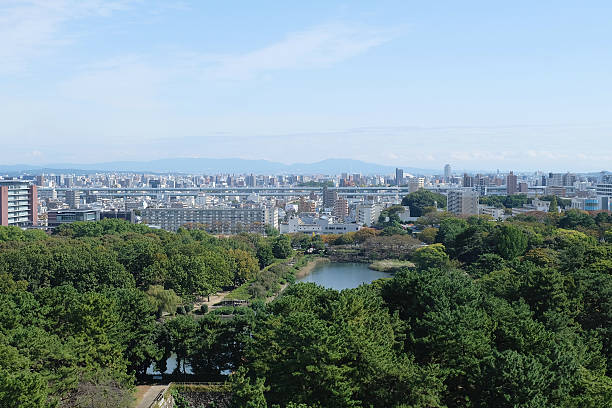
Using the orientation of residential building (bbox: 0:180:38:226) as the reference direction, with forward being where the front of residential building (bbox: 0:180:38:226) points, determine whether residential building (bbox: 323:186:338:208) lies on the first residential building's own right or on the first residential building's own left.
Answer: on the first residential building's own left

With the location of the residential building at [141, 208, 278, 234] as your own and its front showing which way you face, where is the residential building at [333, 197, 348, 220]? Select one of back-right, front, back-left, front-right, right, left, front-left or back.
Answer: back-left

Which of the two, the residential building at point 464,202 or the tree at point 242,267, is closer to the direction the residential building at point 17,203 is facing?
the tree

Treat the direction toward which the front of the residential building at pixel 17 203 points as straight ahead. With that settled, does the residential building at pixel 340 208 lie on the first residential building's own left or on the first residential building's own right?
on the first residential building's own left

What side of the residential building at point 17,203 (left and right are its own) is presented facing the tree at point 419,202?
left

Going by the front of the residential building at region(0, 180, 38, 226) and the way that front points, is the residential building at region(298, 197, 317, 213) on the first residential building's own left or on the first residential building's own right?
on the first residential building's own left

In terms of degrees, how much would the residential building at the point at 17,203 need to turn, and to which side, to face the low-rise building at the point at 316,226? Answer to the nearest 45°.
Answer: approximately 90° to its left

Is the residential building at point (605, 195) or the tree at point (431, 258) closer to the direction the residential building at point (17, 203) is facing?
the tree

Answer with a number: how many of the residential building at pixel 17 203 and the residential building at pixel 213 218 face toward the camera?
2

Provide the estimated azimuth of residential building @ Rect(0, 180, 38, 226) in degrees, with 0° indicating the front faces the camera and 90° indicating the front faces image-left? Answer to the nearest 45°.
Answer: approximately 0°

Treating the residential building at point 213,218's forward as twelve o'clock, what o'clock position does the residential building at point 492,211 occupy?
the residential building at point 492,211 is roughly at 9 o'clock from the residential building at point 213,218.

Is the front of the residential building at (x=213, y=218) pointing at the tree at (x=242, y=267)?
yes

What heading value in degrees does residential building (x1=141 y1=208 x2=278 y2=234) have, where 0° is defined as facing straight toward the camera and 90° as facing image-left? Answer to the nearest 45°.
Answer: approximately 0°
